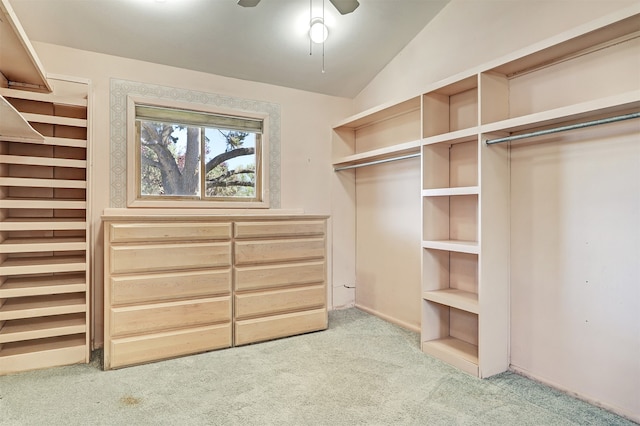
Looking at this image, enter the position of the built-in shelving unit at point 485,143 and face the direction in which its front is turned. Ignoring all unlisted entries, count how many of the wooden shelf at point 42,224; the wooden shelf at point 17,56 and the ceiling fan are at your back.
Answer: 0

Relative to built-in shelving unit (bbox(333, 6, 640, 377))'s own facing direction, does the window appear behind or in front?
in front

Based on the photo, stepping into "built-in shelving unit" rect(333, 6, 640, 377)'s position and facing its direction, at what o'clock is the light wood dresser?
The light wood dresser is roughly at 1 o'clock from the built-in shelving unit.

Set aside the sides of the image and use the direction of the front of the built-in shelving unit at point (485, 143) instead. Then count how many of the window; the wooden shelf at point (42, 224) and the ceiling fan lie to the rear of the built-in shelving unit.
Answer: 0

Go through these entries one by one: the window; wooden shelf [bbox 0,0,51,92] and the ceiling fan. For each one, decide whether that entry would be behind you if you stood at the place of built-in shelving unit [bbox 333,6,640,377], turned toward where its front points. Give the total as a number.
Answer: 0

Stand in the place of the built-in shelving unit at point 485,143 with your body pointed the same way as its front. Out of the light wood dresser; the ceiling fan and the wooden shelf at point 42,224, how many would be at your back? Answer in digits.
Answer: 0

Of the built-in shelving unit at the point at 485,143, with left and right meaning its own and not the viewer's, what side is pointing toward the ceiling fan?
front

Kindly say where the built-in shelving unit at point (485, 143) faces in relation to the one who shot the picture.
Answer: facing the viewer and to the left of the viewer

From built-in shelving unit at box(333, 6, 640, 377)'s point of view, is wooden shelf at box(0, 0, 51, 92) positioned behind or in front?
in front

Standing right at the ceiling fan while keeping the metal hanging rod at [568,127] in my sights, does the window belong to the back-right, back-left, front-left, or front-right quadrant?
back-left
